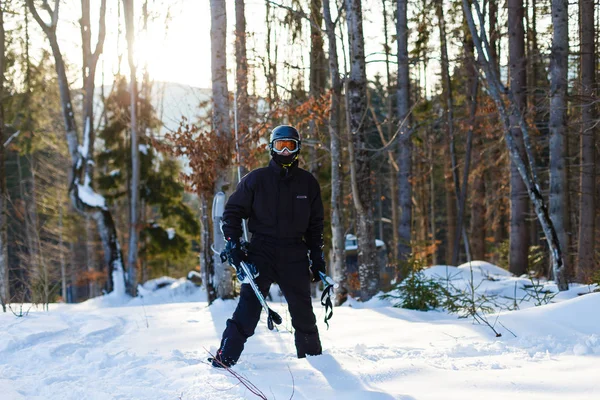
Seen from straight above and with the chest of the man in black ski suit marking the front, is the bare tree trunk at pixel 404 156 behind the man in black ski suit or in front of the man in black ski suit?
behind

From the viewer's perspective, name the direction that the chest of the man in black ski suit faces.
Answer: toward the camera

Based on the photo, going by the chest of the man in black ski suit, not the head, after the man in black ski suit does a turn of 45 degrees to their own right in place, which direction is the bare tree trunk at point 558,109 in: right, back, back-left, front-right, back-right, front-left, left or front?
back

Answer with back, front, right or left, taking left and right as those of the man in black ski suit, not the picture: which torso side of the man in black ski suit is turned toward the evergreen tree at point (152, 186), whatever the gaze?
back

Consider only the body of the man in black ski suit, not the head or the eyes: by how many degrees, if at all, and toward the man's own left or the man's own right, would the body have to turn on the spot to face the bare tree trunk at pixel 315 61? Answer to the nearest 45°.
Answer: approximately 180°

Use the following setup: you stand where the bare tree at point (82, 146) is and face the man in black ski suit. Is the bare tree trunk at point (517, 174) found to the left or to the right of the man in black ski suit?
left

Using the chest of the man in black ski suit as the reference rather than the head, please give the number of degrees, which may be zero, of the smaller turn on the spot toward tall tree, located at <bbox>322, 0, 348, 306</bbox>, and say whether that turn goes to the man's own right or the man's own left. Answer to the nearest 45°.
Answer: approximately 180°
